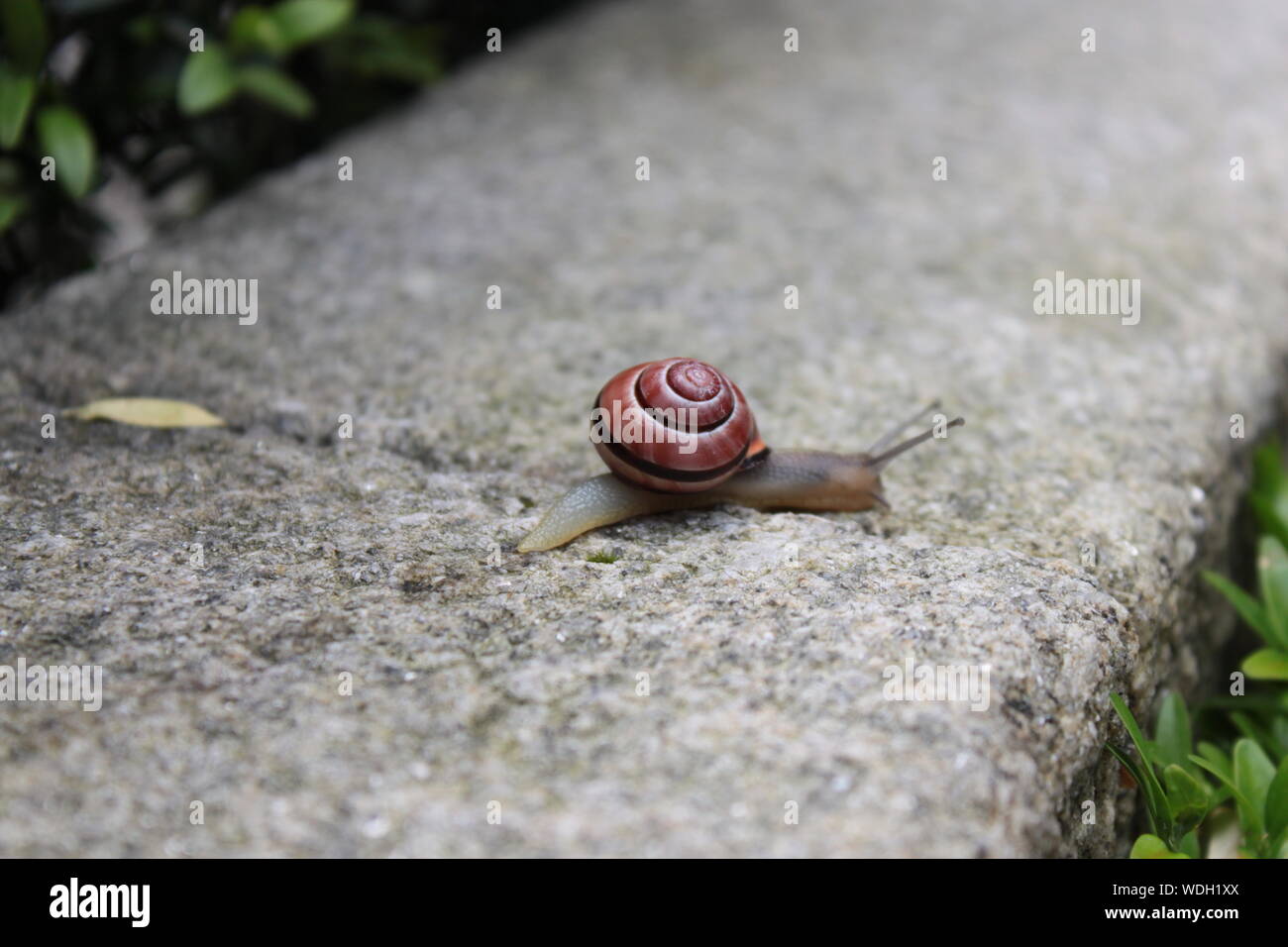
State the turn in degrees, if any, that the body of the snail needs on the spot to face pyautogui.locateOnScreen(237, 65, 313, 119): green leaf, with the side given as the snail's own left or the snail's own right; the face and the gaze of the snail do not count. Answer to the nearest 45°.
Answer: approximately 135° to the snail's own left

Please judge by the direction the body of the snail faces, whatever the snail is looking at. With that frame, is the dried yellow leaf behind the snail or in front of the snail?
behind

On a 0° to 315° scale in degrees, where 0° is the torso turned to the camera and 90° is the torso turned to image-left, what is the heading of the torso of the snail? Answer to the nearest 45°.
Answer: approximately 270°

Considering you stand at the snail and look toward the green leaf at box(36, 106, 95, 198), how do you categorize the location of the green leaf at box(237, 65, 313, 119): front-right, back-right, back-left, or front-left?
front-right

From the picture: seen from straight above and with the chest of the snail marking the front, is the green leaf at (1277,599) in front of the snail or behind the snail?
in front
